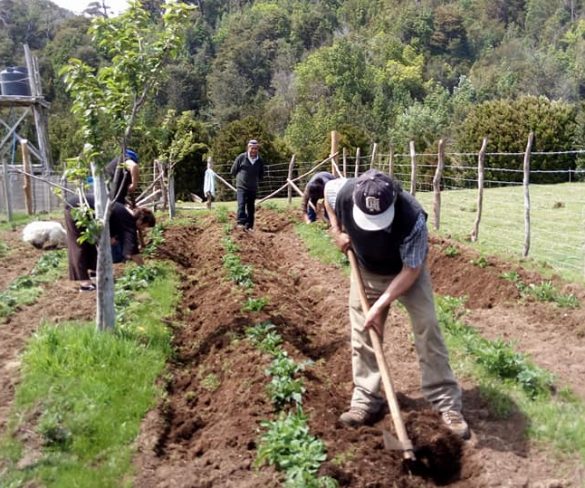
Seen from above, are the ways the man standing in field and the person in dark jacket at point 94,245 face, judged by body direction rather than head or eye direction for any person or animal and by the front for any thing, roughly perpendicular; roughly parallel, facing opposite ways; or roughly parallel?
roughly perpendicular

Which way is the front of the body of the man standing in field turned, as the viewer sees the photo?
toward the camera

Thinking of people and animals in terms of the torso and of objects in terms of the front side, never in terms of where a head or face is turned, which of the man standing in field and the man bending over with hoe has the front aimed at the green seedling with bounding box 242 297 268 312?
the man standing in field

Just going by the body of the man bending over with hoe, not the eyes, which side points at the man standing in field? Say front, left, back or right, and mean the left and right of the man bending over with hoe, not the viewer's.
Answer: back

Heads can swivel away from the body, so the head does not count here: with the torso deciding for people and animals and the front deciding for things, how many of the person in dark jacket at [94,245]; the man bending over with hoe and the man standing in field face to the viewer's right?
1

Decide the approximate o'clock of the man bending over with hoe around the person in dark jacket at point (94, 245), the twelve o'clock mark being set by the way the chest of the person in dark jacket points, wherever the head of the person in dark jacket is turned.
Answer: The man bending over with hoe is roughly at 2 o'clock from the person in dark jacket.

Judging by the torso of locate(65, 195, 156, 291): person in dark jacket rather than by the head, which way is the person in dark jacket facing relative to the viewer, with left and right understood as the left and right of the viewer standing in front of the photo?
facing to the right of the viewer

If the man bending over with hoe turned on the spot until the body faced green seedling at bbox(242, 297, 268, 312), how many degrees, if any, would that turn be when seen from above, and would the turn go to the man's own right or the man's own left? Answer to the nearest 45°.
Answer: approximately 135° to the man's own right

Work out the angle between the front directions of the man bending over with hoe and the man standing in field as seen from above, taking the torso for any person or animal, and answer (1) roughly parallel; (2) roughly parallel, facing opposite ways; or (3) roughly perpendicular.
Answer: roughly parallel

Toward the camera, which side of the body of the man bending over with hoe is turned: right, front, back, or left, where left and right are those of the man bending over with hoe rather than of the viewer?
front

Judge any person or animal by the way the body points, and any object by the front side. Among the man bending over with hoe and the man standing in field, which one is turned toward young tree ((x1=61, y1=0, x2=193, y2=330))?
the man standing in field

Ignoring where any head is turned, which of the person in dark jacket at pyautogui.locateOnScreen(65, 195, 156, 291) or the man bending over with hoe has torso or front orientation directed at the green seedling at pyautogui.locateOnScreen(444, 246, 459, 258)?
the person in dark jacket

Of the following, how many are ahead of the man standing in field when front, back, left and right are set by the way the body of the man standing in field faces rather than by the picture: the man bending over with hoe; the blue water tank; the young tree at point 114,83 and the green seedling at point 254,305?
3

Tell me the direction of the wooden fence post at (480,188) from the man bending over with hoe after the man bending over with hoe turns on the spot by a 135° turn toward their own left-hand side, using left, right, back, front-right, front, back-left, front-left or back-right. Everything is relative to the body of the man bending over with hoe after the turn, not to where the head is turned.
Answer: front-left
